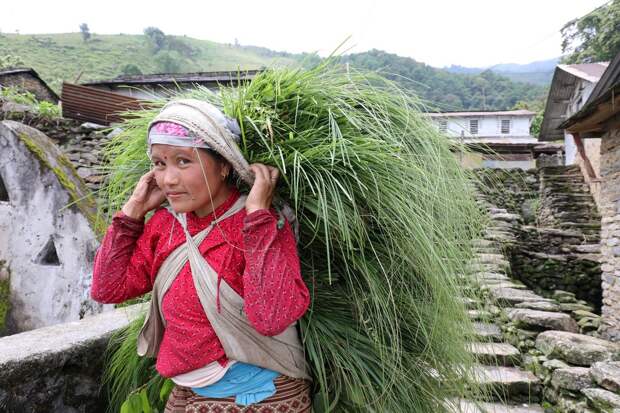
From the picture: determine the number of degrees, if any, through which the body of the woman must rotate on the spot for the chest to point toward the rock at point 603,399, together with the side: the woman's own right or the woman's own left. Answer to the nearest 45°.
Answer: approximately 135° to the woman's own left

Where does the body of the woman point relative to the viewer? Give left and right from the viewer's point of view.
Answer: facing the viewer and to the left of the viewer

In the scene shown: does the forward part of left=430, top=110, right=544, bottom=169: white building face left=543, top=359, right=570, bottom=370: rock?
yes

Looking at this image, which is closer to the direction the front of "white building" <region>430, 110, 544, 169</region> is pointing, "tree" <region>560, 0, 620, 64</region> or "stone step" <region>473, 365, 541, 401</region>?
the stone step

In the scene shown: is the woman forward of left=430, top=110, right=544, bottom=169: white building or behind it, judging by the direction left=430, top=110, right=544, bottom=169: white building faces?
forward

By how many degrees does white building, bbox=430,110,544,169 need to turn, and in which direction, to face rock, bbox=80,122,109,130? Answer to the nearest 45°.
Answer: approximately 45° to its right

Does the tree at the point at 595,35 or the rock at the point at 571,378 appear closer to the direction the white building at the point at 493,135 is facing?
the rock

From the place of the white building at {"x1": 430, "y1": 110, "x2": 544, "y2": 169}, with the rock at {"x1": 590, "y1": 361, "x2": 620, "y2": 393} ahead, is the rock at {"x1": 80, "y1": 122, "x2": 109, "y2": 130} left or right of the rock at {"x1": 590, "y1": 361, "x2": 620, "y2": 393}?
right

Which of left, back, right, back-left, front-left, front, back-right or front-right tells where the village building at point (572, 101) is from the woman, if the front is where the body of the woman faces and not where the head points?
back

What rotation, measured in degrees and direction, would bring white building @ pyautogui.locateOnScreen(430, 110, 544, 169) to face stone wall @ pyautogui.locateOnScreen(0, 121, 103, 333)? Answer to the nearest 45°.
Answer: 0° — it already faces it

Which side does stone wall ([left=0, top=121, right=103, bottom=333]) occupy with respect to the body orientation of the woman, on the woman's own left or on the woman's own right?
on the woman's own right

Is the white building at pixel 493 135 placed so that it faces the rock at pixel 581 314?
yes

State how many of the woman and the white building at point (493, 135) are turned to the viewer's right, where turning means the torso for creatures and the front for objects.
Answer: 0

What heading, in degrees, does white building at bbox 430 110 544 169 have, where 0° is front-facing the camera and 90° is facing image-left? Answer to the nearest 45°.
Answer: approximately 0°

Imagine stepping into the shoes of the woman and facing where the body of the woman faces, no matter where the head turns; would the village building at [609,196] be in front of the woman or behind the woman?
behind
